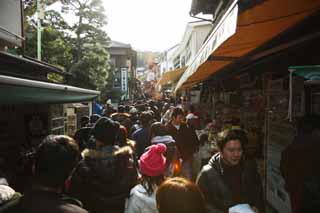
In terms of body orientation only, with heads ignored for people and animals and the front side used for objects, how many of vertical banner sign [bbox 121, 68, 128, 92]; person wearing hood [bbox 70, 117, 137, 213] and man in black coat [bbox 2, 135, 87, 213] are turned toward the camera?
1

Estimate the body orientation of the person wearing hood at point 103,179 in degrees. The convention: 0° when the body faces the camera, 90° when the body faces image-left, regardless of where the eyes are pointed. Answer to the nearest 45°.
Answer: approximately 180°

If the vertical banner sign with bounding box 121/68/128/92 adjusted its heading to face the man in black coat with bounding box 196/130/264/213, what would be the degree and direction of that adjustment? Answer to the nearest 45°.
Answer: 0° — it already faces them

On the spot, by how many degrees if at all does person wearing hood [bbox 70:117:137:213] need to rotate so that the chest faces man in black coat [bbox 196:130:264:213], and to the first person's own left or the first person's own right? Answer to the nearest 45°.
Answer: approximately 90° to the first person's own right

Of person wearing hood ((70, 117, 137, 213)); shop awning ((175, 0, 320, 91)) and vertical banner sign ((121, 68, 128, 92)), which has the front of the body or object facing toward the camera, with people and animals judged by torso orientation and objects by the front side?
the vertical banner sign

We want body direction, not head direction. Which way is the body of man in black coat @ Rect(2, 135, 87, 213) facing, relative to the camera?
away from the camera

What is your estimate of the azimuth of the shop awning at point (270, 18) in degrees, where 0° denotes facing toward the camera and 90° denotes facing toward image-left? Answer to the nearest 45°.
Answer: approximately 90°

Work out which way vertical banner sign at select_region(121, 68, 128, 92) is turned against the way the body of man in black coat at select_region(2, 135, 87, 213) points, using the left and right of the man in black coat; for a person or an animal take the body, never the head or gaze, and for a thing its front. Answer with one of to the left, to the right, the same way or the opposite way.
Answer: the opposite way

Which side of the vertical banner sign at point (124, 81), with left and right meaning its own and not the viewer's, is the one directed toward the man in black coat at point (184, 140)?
front

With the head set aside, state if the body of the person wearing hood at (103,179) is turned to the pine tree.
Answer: yes

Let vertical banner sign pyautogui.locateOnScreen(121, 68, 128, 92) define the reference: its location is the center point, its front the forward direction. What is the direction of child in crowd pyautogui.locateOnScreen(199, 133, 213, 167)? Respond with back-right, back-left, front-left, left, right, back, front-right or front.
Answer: front

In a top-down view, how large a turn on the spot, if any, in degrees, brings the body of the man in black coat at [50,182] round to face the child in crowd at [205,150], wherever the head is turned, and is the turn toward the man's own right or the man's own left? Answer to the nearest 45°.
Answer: approximately 45° to the man's own right

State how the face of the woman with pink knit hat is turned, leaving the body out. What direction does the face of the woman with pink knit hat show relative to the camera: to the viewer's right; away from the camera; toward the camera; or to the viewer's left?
away from the camera
